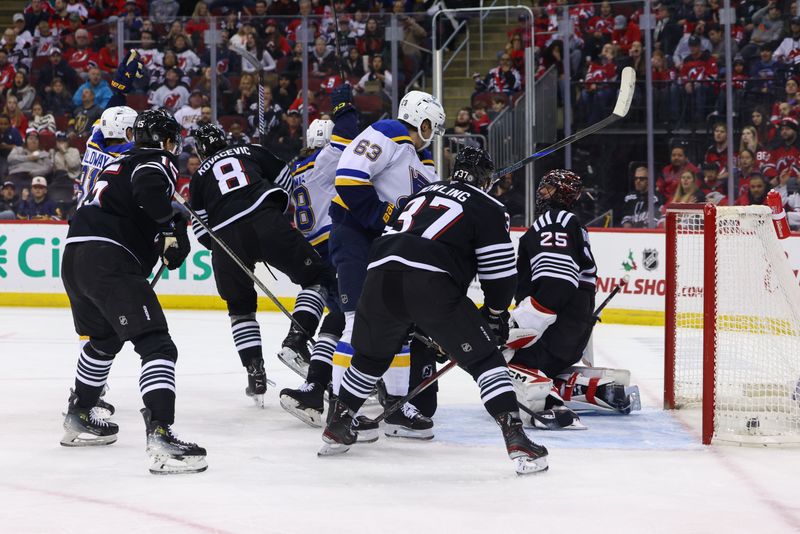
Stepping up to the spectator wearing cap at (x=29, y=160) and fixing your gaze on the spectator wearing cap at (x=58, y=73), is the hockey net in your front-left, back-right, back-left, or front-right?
back-right

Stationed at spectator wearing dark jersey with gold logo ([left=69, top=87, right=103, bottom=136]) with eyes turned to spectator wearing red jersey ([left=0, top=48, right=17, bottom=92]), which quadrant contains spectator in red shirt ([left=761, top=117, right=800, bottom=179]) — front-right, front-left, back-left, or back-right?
back-right

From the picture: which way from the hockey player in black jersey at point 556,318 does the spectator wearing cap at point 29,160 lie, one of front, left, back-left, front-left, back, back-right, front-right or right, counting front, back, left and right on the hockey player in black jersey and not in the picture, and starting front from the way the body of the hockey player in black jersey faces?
front-right

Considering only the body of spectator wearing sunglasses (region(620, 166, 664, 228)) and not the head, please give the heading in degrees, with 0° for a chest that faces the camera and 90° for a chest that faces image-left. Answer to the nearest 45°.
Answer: approximately 0°

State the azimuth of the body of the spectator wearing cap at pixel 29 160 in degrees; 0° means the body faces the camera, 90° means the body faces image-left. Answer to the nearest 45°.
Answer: approximately 0°

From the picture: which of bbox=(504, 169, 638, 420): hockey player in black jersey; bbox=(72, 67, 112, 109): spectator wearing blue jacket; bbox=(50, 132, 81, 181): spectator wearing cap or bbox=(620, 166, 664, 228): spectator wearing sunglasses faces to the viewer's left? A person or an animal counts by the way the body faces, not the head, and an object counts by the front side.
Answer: the hockey player in black jersey

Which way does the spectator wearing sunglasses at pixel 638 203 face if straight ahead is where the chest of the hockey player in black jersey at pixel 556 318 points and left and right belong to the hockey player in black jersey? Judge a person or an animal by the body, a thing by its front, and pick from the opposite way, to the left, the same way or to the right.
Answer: to the left

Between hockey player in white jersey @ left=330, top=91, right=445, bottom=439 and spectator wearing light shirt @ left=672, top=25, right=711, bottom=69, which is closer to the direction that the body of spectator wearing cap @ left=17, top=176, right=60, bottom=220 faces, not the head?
the hockey player in white jersey

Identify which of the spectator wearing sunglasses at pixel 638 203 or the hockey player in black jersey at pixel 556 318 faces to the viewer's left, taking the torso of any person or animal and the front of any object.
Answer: the hockey player in black jersey

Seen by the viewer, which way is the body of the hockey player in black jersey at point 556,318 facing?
to the viewer's left

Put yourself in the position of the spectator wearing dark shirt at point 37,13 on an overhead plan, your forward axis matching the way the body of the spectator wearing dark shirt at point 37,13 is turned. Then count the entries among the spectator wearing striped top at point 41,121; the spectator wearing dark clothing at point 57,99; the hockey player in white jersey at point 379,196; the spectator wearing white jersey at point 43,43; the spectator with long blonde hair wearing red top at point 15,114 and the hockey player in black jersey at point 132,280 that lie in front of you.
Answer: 6

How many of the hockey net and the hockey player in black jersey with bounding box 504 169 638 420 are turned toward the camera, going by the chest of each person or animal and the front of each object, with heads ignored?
0
